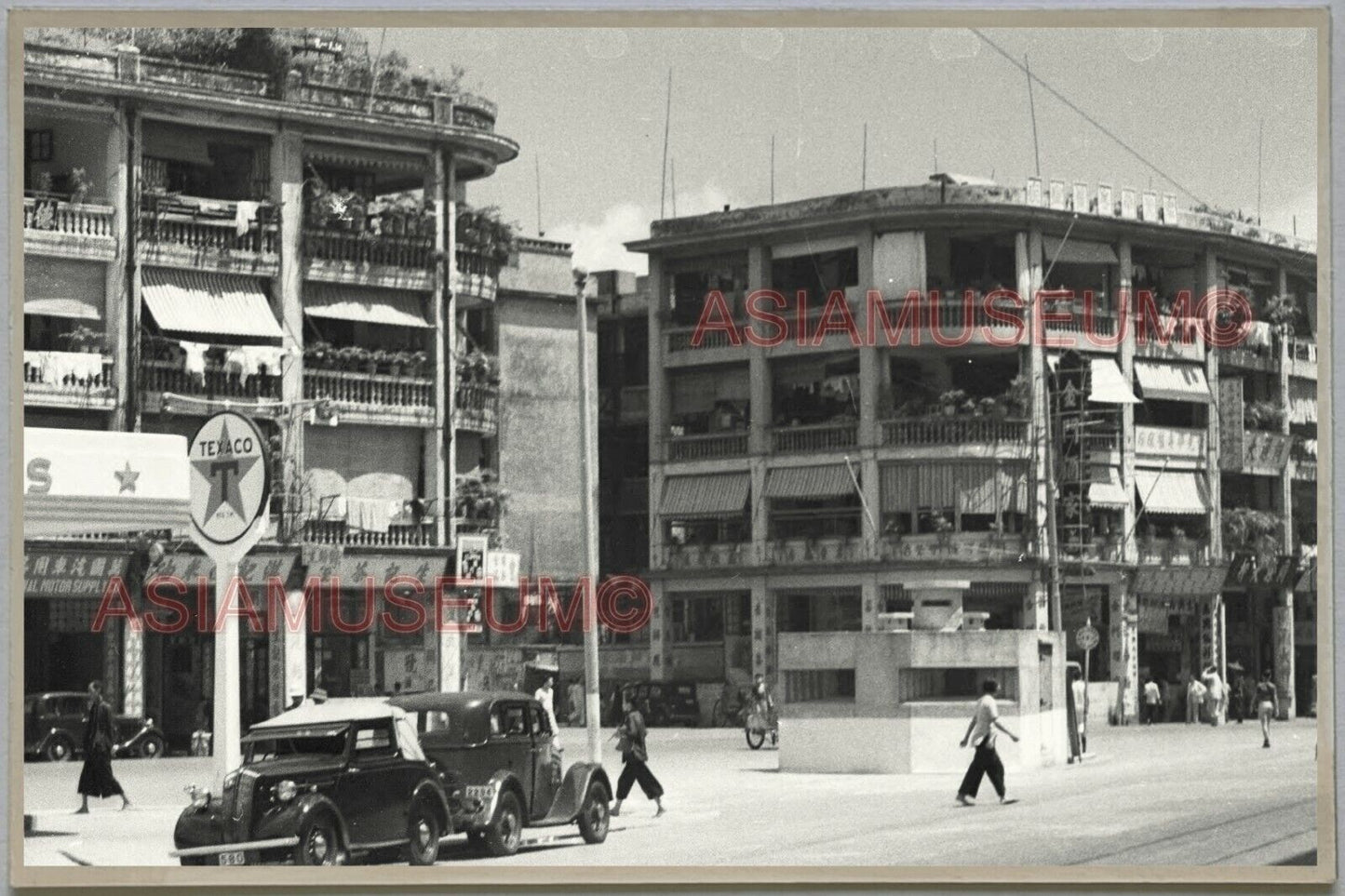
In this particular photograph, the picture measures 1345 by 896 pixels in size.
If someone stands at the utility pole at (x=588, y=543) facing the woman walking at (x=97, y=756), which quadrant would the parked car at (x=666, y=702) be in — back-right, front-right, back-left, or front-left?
back-right

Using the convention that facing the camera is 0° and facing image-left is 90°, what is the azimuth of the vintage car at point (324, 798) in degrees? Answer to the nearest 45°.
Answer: approximately 45°

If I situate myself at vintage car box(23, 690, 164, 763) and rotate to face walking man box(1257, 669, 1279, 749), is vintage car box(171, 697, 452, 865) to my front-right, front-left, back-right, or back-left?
front-right

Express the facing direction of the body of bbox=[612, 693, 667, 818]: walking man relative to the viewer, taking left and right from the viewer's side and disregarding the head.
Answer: facing to the left of the viewer
